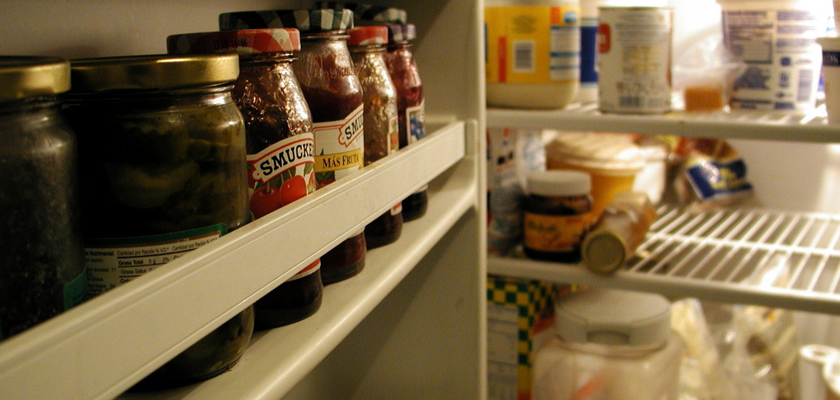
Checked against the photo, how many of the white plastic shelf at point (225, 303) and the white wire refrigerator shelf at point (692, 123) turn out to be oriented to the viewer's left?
0

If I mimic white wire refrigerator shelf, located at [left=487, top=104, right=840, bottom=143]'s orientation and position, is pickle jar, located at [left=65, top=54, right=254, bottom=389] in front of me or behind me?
in front

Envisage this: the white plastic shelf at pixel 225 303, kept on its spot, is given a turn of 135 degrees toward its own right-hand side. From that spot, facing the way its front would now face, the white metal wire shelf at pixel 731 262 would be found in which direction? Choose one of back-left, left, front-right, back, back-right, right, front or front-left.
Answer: back-right

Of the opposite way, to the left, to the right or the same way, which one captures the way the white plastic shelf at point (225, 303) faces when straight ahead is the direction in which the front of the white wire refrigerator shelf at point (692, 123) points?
to the left

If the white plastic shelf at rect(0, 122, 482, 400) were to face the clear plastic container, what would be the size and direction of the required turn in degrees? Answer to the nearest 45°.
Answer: approximately 90° to its left

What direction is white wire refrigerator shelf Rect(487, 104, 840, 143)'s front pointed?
toward the camera

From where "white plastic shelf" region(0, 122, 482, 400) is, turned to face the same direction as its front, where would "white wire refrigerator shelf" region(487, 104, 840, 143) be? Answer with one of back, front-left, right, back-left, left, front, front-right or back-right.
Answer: left

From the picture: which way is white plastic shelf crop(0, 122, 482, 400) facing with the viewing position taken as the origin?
facing the viewer and to the right of the viewer
